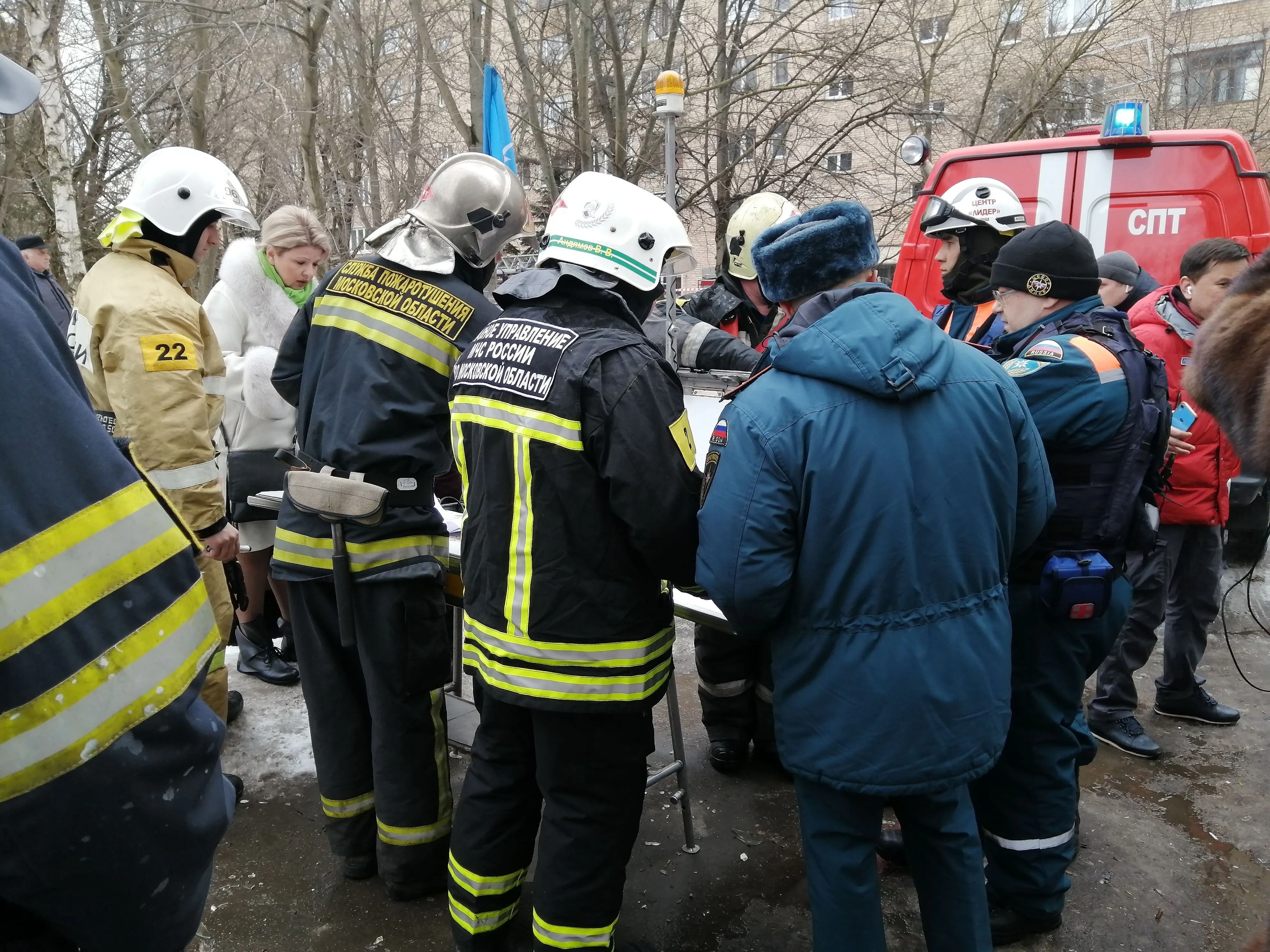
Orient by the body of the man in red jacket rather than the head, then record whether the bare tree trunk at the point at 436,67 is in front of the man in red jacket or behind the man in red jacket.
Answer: behind

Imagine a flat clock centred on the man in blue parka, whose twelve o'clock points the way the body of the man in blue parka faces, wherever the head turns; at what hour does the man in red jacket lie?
The man in red jacket is roughly at 1 o'clock from the man in blue parka.

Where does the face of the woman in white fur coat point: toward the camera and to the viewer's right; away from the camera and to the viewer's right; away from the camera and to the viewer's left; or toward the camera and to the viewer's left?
toward the camera and to the viewer's right

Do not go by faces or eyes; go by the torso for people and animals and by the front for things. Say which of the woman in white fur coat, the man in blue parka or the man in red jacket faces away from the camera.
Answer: the man in blue parka

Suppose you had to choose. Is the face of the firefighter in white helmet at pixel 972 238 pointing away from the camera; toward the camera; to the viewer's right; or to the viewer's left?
to the viewer's left

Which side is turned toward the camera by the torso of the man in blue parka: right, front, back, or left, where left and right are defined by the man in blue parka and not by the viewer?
back

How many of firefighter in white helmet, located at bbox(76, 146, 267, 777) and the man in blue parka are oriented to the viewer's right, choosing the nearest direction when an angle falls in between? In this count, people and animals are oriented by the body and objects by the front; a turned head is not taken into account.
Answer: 1

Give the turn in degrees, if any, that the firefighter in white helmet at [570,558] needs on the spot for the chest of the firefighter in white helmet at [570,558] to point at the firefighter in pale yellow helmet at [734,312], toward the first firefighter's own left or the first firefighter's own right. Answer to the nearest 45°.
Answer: approximately 45° to the first firefighter's own left

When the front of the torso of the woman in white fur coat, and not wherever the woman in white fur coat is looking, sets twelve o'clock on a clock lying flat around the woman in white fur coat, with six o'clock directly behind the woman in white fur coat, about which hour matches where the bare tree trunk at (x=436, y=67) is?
The bare tree trunk is roughly at 8 o'clock from the woman in white fur coat.

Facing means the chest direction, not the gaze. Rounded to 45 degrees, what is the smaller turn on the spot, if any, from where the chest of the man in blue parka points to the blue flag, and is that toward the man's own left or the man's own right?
approximately 45° to the man's own left

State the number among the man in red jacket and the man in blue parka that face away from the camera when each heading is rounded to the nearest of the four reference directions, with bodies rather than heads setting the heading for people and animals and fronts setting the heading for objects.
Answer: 1

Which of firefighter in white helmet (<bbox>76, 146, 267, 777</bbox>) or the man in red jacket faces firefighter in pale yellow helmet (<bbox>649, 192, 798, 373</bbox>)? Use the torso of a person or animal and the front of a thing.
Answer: firefighter in white helmet (<bbox>76, 146, 267, 777</bbox>)

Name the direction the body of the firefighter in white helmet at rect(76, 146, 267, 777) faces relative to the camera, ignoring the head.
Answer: to the viewer's right

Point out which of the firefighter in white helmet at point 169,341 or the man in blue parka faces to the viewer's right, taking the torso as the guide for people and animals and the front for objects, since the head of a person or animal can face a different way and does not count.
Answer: the firefighter in white helmet

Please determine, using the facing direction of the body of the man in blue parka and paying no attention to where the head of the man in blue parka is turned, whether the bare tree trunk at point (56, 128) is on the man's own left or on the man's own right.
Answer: on the man's own left
